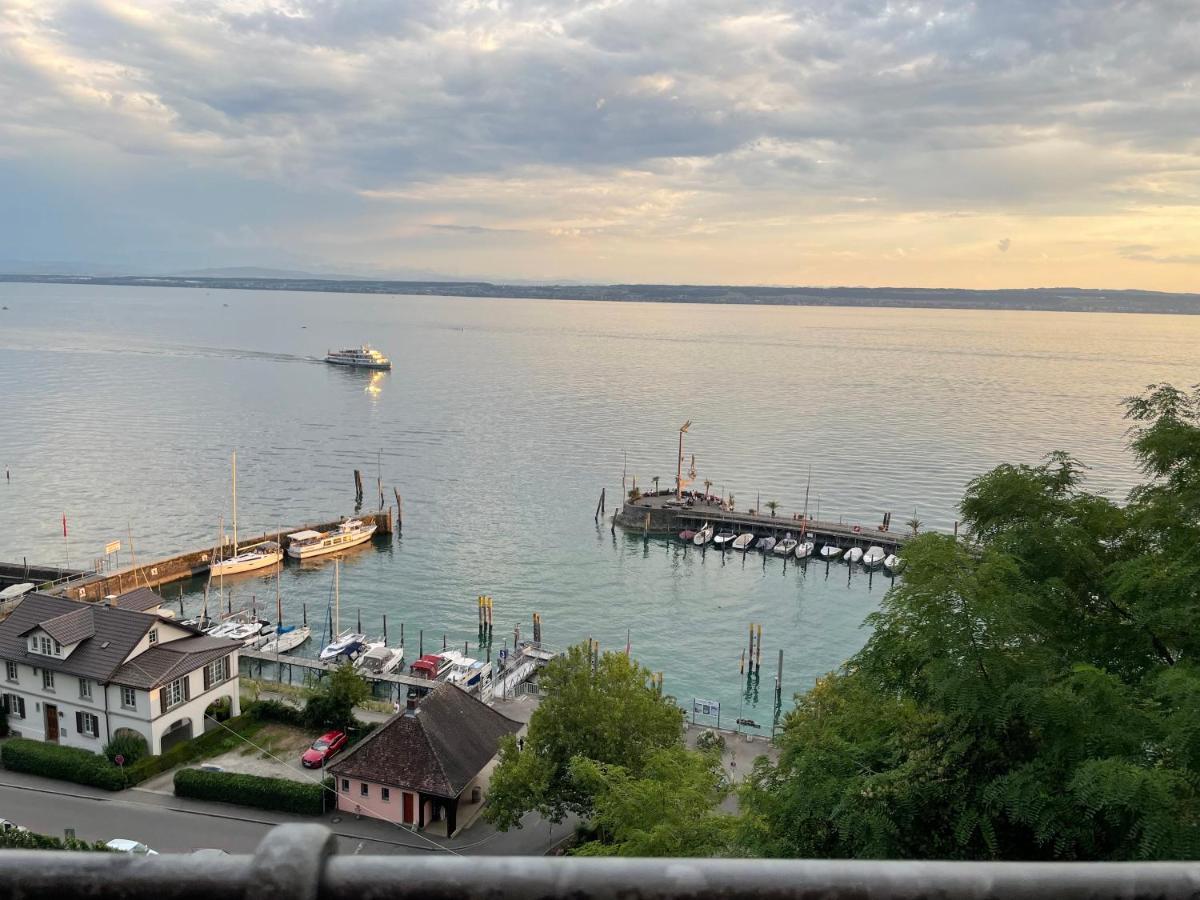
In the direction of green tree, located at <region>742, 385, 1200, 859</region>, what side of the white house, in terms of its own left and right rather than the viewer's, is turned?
left

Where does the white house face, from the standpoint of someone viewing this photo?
facing the viewer and to the left of the viewer

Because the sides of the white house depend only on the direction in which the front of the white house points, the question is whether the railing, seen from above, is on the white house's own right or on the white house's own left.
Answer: on the white house's own left

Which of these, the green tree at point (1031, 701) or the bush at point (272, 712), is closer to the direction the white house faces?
the green tree

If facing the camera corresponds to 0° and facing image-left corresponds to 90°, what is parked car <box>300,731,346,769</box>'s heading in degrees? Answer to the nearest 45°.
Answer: approximately 45°

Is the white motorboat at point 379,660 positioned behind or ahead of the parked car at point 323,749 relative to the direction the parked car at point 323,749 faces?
behind

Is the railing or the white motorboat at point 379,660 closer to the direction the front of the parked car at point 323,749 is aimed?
the railing

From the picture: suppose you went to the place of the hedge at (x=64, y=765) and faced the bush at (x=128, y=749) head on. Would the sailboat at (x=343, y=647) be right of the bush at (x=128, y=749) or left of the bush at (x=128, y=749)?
left

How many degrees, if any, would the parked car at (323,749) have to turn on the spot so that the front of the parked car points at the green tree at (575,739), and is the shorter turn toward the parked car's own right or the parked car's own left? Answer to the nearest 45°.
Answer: approximately 90° to the parked car's own left

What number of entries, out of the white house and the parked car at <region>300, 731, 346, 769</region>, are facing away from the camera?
0
